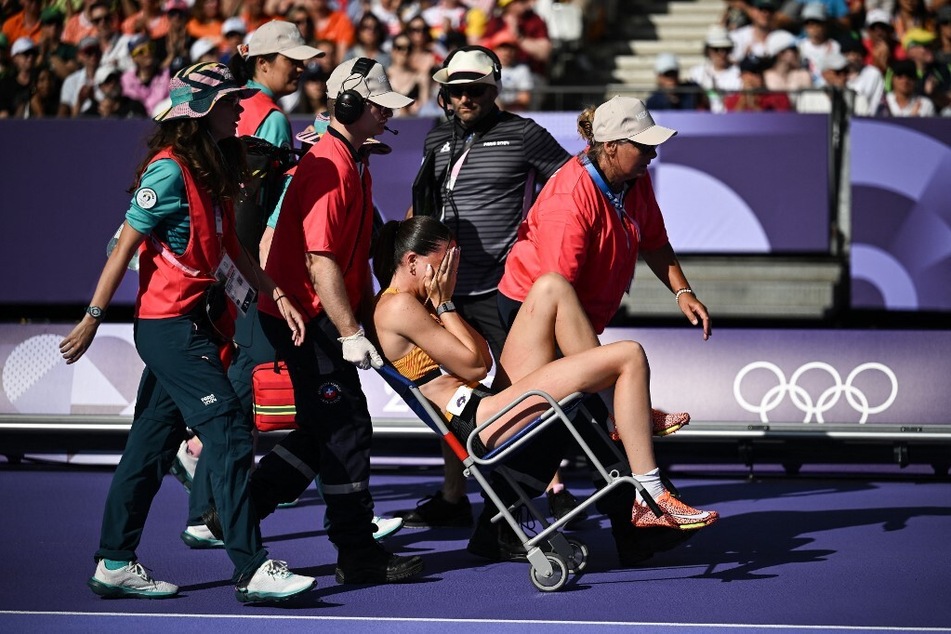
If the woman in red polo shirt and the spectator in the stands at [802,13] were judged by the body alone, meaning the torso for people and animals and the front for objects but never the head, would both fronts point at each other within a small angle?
no

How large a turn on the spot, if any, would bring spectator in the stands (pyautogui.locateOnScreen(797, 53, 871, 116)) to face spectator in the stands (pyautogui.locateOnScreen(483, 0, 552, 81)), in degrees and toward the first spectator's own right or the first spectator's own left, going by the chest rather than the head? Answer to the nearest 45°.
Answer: approximately 135° to the first spectator's own right

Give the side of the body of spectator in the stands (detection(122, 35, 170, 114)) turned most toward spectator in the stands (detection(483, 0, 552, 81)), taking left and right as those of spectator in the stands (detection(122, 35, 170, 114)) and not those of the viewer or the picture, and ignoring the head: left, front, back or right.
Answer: left

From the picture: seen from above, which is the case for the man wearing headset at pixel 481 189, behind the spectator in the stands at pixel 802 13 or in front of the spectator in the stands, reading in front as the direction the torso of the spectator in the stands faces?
in front

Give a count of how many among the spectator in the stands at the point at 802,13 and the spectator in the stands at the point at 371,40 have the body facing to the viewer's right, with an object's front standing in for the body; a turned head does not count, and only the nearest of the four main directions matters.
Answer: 0

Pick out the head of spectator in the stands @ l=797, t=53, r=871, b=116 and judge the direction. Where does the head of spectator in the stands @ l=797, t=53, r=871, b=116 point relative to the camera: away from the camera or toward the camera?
toward the camera

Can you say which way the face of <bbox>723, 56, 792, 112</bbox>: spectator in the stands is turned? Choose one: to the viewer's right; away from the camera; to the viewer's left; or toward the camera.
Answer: toward the camera

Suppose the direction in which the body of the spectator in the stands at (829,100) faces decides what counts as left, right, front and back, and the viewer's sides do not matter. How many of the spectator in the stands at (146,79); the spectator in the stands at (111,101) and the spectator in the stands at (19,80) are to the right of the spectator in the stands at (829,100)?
3

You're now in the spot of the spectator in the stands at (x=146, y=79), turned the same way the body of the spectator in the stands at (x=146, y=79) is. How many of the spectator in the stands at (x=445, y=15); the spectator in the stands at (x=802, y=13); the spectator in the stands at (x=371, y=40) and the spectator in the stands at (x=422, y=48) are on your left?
4

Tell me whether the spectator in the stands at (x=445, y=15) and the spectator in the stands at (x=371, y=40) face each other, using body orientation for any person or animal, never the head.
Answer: no

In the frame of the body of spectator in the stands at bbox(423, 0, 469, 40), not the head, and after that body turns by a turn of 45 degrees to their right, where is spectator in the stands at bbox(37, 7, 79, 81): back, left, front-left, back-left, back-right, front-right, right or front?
front-right

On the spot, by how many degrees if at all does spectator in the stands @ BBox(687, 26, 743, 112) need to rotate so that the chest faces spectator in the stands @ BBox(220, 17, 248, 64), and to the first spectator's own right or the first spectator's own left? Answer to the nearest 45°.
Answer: approximately 90° to the first spectator's own right

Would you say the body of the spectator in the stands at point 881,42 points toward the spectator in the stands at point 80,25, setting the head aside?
no

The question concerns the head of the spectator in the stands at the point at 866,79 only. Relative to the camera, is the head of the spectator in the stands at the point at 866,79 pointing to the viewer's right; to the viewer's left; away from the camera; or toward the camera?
toward the camera

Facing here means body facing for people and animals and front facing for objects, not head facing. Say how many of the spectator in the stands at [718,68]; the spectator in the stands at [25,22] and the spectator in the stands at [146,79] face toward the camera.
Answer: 3

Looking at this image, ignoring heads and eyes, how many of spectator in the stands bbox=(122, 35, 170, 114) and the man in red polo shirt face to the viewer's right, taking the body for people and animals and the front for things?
1

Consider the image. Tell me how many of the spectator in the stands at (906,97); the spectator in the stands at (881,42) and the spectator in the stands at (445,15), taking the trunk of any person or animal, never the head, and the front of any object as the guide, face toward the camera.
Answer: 3

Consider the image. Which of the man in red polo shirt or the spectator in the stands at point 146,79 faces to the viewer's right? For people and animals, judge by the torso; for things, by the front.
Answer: the man in red polo shirt

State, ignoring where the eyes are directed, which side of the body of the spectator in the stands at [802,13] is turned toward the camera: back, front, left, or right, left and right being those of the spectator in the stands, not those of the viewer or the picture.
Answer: front

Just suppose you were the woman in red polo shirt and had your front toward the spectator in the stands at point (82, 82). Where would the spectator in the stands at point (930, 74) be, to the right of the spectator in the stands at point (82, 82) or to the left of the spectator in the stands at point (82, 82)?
right

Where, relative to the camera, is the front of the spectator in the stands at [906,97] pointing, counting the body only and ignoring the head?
toward the camera
